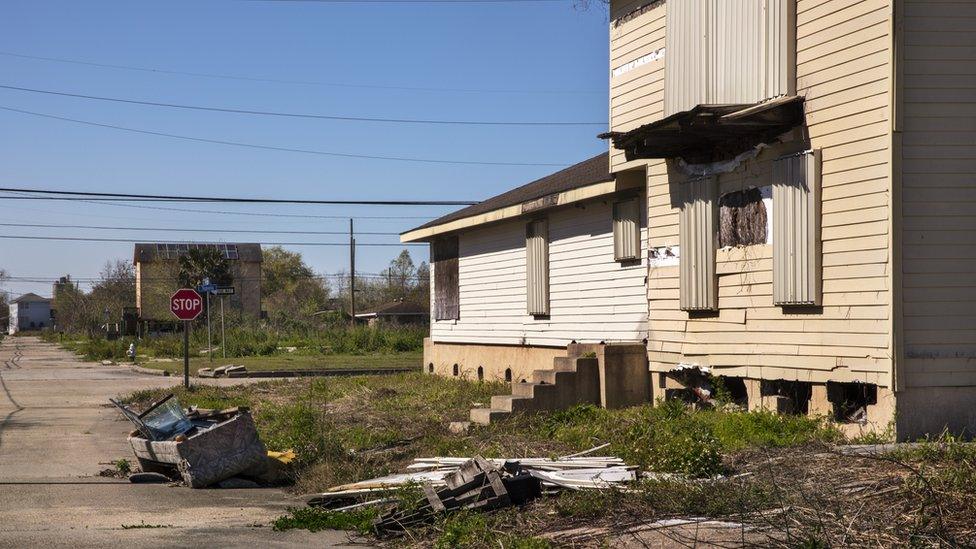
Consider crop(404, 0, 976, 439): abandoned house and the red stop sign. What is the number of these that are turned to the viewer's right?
0

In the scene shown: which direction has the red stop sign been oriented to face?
toward the camera

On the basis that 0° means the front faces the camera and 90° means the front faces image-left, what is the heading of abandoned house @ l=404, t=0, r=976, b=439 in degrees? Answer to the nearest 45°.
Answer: approximately 45°

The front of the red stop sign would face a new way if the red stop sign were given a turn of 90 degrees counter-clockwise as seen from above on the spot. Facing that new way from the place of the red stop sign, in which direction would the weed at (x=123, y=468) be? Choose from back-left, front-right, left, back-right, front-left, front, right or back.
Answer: right

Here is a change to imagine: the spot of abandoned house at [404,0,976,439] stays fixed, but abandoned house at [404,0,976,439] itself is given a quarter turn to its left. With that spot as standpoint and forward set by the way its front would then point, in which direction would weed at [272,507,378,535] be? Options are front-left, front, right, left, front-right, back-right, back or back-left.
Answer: right

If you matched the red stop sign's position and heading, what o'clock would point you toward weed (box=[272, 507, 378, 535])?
The weed is roughly at 12 o'clock from the red stop sign.
